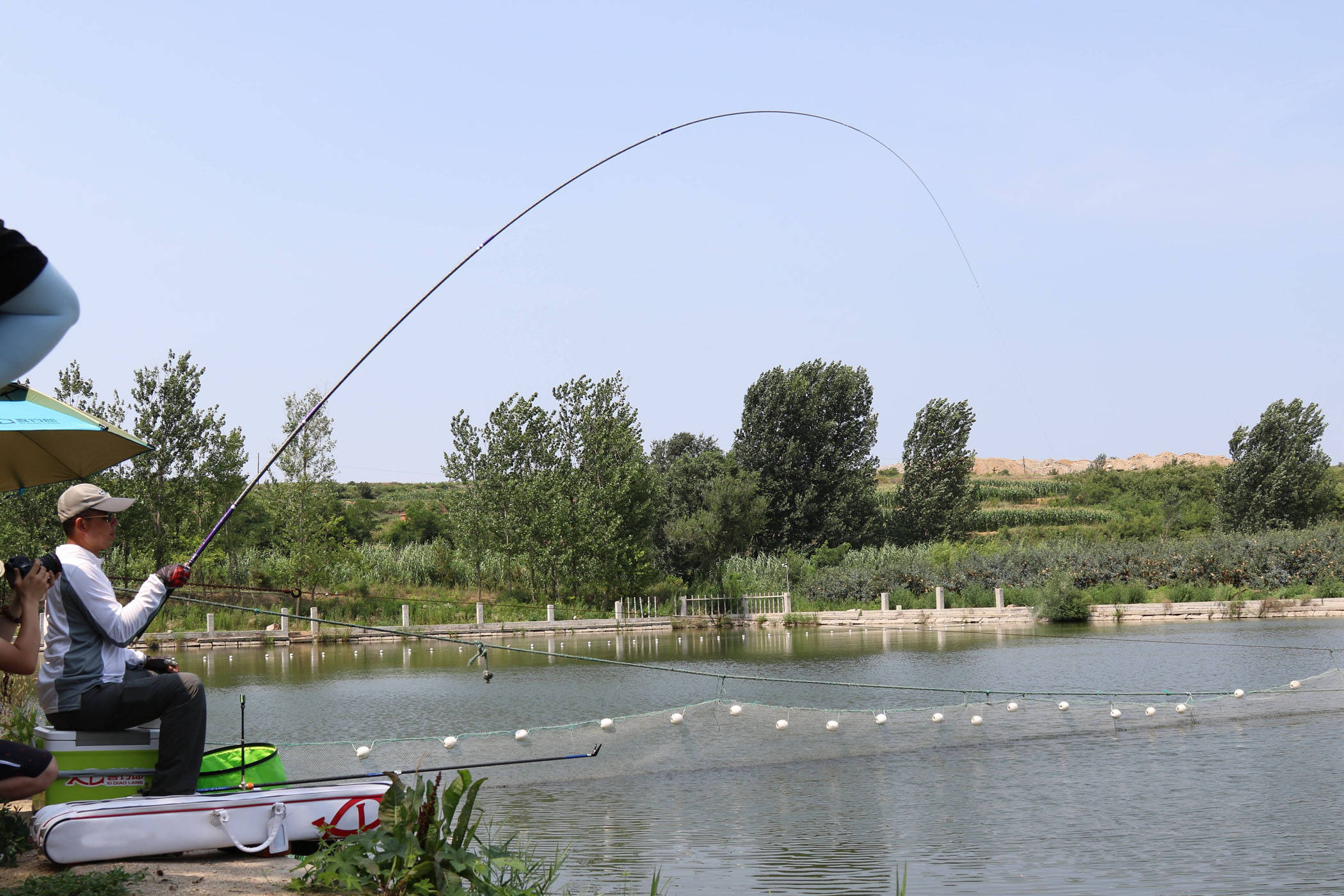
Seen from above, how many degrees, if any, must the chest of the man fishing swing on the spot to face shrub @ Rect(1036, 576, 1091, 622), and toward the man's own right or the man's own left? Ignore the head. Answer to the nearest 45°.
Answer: approximately 45° to the man's own left

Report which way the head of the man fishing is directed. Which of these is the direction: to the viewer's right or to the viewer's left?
to the viewer's right

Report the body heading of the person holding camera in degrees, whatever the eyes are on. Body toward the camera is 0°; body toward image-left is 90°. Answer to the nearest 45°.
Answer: approximately 270°

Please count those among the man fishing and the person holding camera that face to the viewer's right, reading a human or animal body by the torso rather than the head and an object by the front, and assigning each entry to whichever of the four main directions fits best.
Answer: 2

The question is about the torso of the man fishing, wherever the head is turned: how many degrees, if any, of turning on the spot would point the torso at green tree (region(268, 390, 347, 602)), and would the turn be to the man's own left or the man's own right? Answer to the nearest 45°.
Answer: approximately 90° to the man's own left

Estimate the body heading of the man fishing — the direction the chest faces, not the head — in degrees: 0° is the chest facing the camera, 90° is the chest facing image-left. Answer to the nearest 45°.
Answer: approximately 270°

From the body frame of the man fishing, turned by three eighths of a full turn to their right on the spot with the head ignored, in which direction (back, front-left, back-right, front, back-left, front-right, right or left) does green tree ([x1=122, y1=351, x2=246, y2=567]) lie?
back-right

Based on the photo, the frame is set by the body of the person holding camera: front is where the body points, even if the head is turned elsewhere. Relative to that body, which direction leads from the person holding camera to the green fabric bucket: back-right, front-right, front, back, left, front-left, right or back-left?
front-left
